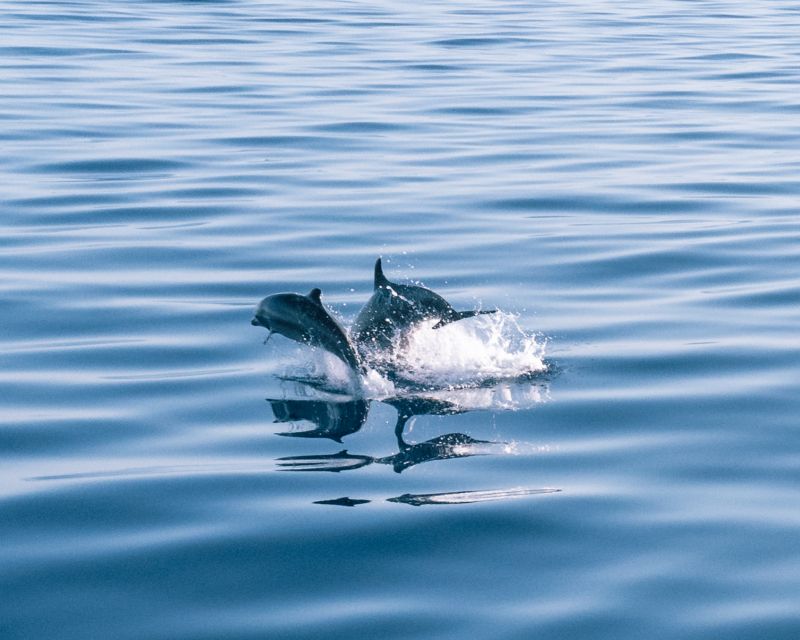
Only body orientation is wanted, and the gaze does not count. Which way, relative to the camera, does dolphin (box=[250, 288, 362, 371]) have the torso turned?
to the viewer's left

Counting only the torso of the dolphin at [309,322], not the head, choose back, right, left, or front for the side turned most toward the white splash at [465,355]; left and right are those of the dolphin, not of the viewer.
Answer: back

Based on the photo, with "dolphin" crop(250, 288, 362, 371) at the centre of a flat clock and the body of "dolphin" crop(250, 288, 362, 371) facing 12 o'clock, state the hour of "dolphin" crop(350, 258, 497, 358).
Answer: "dolphin" crop(350, 258, 497, 358) is roughly at 5 o'clock from "dolphin" crop(250, 288, 362, 371).
